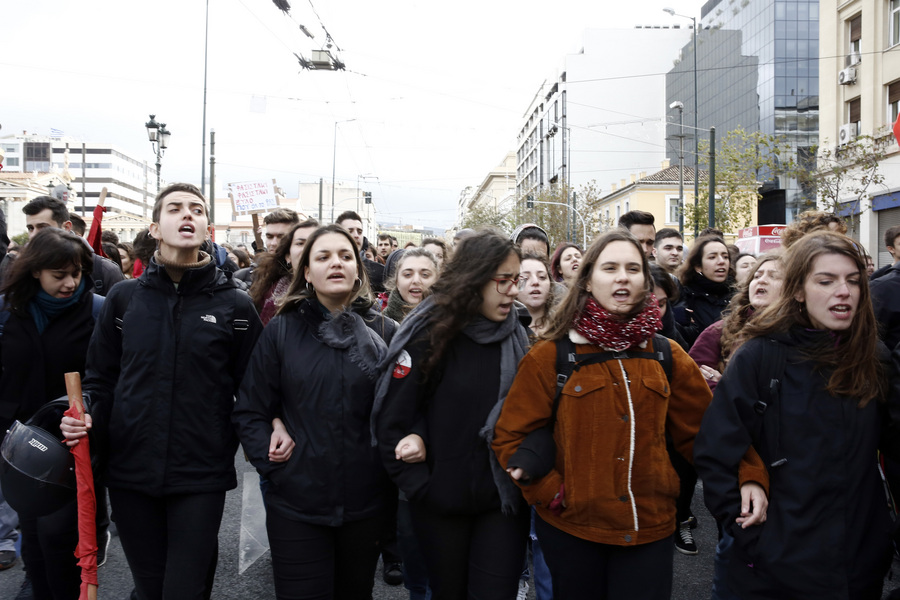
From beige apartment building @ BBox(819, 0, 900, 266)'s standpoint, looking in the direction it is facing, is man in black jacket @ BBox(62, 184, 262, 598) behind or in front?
in front

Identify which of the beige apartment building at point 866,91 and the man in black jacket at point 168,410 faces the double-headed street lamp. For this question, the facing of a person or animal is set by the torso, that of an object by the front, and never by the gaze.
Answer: the beige apartment building

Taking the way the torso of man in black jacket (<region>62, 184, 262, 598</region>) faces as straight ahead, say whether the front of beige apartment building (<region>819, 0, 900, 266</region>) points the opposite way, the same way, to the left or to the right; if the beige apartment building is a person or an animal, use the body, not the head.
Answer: to the right

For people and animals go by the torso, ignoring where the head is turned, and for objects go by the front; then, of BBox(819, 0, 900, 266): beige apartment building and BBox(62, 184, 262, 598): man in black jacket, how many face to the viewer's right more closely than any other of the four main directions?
0

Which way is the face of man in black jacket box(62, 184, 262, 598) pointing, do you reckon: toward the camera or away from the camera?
toward the camera

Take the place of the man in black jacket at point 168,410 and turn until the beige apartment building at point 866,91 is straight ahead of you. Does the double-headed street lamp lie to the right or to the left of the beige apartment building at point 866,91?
left

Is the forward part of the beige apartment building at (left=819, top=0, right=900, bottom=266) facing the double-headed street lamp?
yes

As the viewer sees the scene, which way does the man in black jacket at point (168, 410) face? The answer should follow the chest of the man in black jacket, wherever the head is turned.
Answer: toward the camera

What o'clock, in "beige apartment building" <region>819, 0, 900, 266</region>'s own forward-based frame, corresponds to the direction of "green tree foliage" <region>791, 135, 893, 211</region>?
The green tree foliage is roughly at 11 o'clock from the beige apartment building.

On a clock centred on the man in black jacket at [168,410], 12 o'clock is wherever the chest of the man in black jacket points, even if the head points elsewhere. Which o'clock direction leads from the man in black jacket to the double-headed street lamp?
The double-headed street lamp is roughly at 6 o'clock from the man in black jacket.

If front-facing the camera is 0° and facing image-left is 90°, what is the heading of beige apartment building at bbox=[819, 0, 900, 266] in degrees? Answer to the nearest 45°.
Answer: approximately 45°
